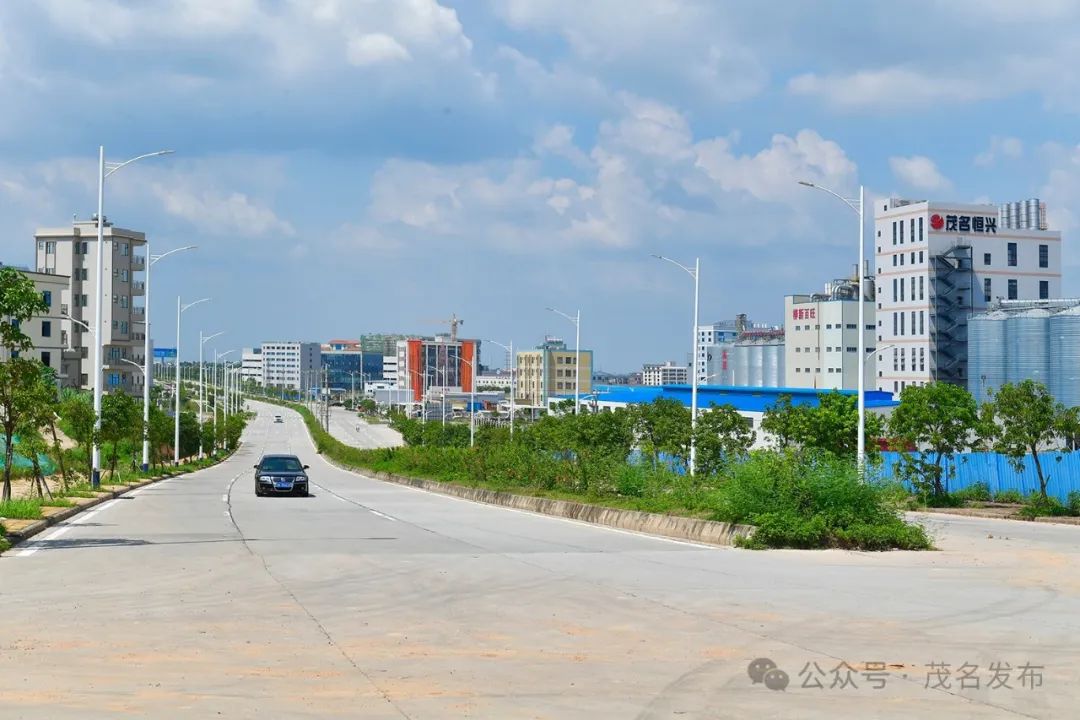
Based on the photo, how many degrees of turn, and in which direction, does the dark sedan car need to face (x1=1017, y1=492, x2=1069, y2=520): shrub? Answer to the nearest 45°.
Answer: approximately 45° to its left

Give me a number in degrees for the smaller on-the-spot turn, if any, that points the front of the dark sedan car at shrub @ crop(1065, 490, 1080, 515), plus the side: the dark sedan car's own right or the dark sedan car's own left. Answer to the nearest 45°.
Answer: approximately 45° to the dark sedan car's own left

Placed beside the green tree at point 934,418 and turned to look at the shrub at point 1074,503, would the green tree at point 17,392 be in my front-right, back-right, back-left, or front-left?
back-right

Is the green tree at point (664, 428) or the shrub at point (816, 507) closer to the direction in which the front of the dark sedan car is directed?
the shrub

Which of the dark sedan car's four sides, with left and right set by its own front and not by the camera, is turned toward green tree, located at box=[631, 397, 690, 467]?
left

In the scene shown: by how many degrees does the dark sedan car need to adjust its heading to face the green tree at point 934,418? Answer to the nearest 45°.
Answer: approximately 90° to its left

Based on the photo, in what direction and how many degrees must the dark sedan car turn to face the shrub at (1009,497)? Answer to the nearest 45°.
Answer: approximately 90° to its left

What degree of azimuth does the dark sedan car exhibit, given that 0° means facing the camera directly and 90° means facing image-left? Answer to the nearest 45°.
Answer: approximately 0°

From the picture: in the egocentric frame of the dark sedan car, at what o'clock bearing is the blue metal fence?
The blue metal fence is roughly at 9 o'clock from the dark sedan car.

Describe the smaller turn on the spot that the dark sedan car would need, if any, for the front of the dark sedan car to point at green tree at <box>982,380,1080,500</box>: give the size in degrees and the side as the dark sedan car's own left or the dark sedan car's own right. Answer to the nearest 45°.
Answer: approximately 45° to the dark sedan car's own left
